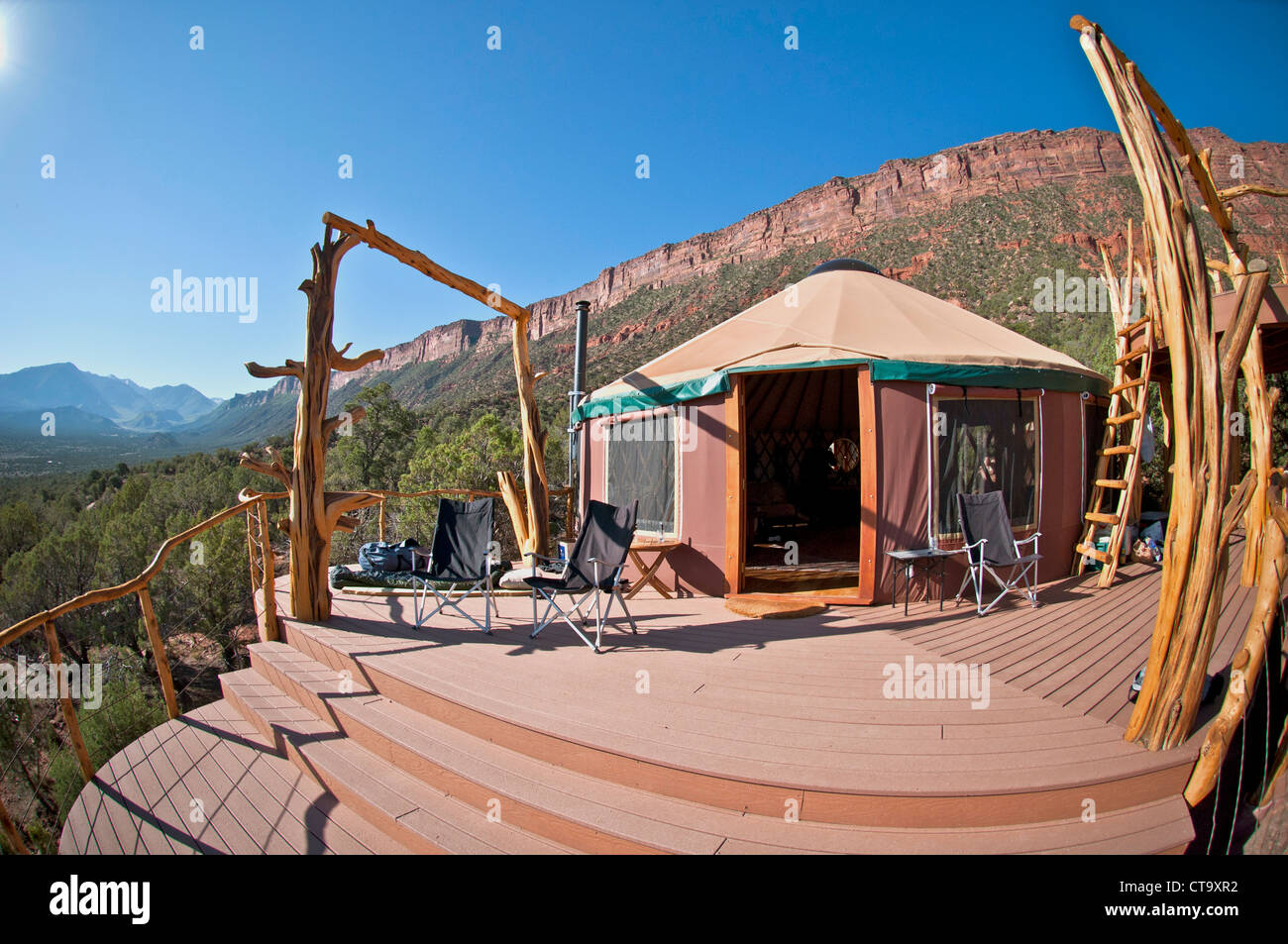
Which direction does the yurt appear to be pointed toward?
toward the camera

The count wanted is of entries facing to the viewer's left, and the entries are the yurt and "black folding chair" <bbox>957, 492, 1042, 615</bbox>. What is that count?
0

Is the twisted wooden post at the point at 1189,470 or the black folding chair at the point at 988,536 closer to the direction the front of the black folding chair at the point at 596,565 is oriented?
the twisted wooden post

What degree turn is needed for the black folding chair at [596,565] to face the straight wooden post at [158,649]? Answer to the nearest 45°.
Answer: approximately 45° to its right

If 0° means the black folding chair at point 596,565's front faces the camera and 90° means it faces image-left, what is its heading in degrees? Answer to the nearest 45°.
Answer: approximately 45°

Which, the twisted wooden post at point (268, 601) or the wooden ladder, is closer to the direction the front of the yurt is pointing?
the twisted wooden post

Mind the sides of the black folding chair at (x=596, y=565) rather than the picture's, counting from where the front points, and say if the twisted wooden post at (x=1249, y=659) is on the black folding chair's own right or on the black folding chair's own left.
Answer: on the black folding chair's own left

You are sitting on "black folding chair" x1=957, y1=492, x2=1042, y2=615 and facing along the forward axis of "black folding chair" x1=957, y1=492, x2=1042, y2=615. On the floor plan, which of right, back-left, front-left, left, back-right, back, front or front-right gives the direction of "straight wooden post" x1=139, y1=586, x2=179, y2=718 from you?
right

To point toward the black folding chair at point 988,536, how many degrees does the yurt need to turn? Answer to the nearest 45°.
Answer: approximately 45° to its left

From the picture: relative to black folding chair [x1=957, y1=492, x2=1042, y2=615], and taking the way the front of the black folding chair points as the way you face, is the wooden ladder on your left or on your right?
on your left

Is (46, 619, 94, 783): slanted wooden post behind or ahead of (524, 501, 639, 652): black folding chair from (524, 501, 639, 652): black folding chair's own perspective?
ahead

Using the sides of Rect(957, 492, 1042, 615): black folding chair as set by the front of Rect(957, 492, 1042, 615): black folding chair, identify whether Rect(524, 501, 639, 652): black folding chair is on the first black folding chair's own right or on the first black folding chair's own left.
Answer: on the first black folding chair's own right
